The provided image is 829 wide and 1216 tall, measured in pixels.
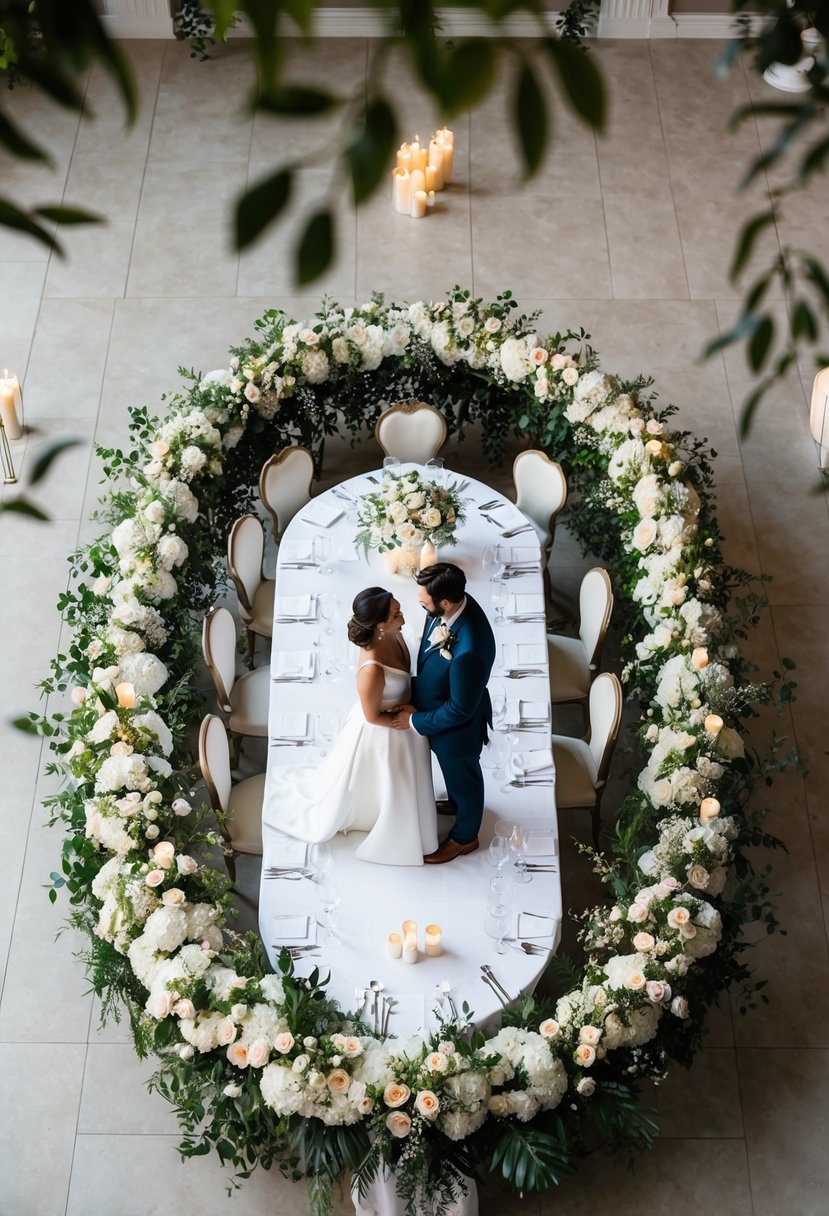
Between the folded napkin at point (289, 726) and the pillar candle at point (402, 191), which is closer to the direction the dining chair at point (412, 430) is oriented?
the folded napkin

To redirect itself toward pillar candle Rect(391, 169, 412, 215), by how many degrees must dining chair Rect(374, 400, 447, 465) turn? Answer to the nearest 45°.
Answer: approximately 180°

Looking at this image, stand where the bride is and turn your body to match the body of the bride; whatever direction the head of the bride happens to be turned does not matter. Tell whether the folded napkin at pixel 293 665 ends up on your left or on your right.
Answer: on your left

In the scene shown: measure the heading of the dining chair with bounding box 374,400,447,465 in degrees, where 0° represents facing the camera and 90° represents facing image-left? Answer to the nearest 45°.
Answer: approximately 0°

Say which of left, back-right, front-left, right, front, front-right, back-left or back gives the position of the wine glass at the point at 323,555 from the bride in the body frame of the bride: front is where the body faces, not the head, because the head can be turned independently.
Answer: left

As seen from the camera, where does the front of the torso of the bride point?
to the viewer's right

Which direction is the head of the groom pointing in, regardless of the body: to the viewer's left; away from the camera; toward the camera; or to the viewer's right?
to the viewer's left

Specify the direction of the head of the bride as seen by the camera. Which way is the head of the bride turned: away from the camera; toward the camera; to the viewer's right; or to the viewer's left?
to the viewer's right

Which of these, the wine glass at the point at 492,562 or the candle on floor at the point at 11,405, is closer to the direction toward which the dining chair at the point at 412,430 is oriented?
the wine glass

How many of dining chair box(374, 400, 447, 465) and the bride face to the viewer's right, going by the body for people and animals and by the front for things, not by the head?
1
